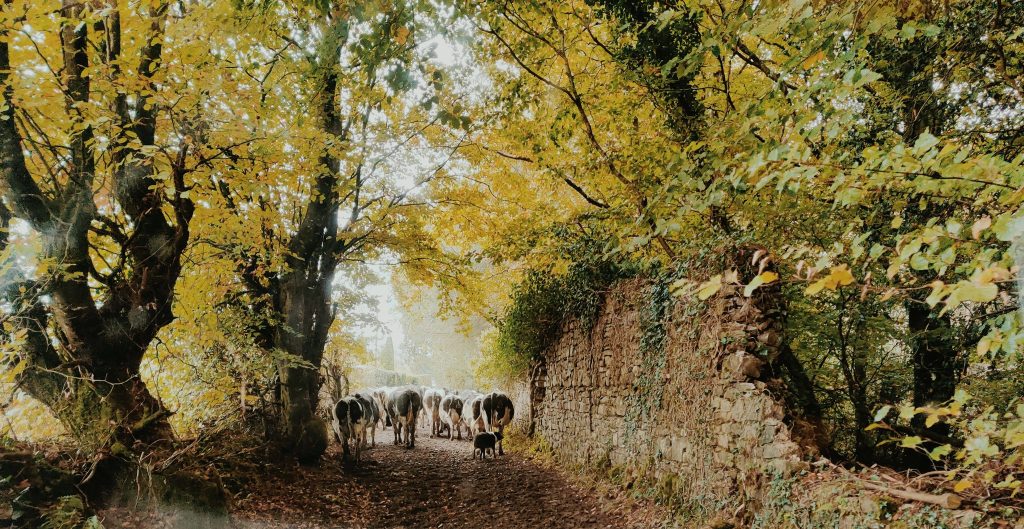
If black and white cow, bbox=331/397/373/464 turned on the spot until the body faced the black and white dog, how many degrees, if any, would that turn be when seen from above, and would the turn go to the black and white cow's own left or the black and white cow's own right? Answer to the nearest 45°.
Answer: approximately 90° to the black and white cow's own right

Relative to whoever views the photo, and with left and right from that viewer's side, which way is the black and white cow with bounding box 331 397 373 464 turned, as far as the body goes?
facing away from the viewer

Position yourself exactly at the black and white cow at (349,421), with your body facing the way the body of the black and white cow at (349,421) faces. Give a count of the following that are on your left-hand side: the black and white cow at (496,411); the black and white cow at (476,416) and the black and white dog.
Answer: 0

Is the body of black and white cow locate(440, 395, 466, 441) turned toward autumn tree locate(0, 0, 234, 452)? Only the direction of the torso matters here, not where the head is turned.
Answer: no

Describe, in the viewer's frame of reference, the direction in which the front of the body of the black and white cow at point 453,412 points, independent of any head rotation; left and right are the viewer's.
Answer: facing away from the viewer

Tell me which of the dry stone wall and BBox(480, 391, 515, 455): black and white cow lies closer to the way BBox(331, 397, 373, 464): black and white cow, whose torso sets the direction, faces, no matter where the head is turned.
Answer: the black and white cow

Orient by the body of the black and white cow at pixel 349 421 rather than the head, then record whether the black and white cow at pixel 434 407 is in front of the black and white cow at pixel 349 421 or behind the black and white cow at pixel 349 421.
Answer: in front

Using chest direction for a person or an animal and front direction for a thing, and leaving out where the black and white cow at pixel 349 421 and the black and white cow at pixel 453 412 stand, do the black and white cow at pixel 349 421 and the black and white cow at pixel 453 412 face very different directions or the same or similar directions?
same or similar directions

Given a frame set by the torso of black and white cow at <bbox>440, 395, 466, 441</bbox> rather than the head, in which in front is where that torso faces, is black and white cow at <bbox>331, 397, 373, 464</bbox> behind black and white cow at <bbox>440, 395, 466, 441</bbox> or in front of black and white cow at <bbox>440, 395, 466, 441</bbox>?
behind

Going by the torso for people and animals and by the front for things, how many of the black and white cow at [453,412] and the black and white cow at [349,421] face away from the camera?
2

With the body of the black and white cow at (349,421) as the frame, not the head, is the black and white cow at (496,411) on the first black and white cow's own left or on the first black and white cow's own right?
on the first black and white cow's own right
